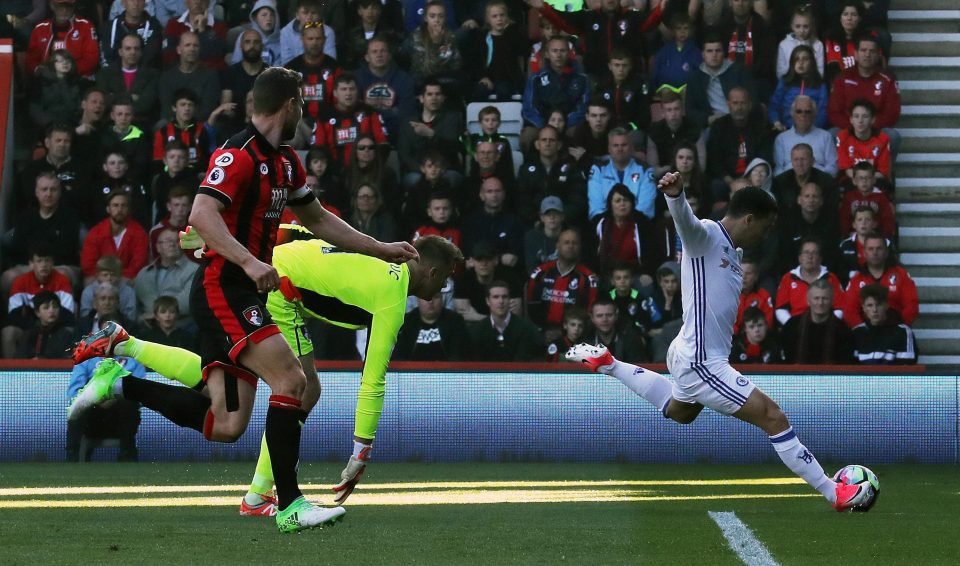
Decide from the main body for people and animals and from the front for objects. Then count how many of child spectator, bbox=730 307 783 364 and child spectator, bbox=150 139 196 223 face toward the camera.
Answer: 2

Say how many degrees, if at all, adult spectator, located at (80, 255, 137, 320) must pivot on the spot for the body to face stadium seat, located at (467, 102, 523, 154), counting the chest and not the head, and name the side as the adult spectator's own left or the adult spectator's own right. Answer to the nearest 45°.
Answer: approximately 90° to the adult spectator's own left

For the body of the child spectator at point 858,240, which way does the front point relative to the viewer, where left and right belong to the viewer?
facing the viewer

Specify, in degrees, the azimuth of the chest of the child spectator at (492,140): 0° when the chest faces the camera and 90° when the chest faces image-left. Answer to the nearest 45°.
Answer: approximately 0°

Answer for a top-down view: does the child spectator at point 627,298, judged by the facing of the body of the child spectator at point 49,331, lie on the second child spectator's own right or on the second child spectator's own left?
on the second child spectator's own left

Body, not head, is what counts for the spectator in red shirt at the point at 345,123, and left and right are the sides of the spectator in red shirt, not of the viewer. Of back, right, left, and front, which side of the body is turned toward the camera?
front

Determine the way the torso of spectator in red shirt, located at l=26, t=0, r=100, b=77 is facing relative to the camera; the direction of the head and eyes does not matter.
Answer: toward the camera

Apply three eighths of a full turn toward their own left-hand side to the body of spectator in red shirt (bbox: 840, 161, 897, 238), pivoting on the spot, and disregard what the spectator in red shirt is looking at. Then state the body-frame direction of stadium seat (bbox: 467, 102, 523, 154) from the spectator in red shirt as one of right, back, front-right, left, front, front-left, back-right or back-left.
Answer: back-left

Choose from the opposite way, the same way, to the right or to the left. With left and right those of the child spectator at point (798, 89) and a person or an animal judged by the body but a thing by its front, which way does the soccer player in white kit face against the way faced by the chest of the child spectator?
to the left

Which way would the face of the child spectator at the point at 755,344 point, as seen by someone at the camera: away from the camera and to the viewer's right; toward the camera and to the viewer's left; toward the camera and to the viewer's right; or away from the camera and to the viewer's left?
toward the camera and to the viewer's right

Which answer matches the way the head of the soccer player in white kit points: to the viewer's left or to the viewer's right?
to the viewer's right

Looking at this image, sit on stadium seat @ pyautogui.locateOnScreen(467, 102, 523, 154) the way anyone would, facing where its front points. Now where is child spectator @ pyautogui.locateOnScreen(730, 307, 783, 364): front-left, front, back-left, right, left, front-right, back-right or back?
front-left
